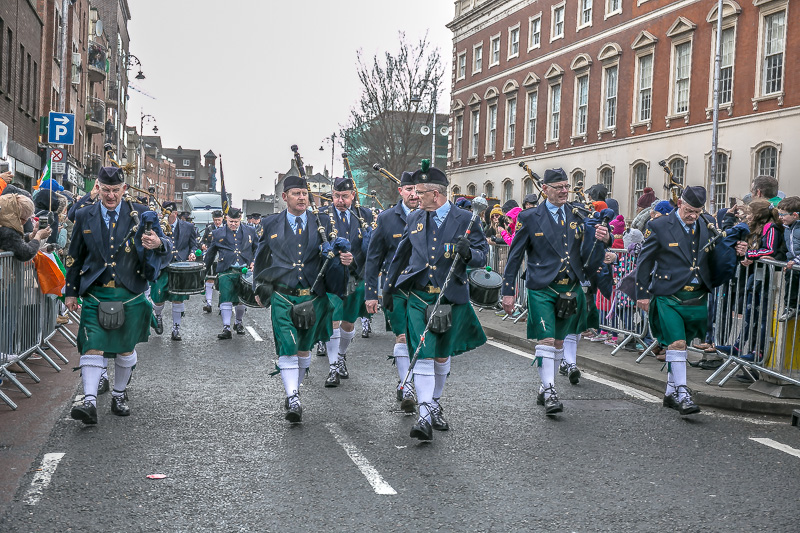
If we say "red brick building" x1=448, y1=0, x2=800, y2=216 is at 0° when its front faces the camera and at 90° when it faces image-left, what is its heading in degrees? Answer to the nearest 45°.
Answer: approximately 45°

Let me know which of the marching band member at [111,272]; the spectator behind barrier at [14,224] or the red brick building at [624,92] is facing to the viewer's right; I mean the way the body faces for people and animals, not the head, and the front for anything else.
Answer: the spectator behind barrier

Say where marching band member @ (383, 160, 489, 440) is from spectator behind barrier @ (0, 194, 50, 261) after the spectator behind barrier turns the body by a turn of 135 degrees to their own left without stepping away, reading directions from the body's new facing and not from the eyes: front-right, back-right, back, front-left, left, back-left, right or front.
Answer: back

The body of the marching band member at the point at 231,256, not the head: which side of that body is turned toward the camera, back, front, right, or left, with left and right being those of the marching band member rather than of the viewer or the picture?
front

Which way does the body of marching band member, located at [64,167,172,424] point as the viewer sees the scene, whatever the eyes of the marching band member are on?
toward the camera

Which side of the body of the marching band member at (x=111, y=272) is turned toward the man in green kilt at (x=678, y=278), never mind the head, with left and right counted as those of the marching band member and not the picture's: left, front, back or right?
left

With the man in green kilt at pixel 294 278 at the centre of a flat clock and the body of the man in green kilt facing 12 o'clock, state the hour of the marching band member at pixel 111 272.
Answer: The marching band member is roughly at 3 o'clock from the man in green kilt.

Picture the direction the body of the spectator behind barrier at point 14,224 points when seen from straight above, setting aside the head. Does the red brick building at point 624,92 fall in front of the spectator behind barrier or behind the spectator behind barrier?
in front

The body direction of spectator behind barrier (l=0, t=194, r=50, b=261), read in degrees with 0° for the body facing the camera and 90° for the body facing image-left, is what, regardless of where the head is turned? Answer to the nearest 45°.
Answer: approximately 270°

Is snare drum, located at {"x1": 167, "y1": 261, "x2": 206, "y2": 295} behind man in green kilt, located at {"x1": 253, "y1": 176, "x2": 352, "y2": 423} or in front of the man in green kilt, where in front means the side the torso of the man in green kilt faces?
behind

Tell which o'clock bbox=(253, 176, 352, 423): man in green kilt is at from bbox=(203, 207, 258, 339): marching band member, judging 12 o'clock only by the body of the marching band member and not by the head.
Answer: The man in green kilt is roughly at 12 o'clock from the marching band member.
